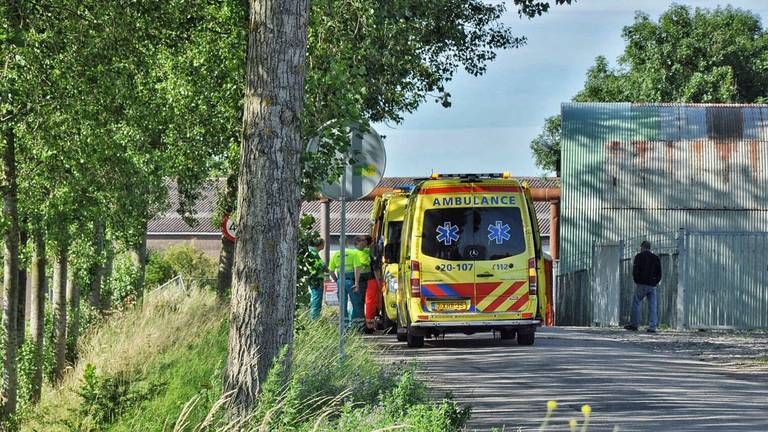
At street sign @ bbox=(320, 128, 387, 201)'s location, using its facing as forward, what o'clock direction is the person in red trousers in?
The person in red trousers is roughly at 12 o'clock from the street sign.

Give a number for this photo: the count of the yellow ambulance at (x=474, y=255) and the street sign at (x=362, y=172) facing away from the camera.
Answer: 2

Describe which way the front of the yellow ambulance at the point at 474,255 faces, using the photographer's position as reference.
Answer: facing away from the viewer

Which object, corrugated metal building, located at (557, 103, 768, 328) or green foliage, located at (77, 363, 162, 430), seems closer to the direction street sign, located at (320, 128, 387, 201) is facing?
the corrugated metal building

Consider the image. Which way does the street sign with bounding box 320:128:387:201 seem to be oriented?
away from the camera

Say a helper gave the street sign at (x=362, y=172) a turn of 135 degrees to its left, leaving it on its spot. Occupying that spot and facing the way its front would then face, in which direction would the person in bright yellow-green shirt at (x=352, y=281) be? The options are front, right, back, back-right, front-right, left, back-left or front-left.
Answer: back-right

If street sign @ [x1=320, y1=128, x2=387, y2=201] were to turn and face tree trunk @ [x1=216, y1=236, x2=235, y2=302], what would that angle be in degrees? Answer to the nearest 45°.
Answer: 0° — it already faces it

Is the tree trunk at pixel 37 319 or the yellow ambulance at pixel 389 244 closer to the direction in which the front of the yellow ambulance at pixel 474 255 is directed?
the yellow ambulance

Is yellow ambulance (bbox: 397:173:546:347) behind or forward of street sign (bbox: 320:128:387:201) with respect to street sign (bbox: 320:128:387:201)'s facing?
forward

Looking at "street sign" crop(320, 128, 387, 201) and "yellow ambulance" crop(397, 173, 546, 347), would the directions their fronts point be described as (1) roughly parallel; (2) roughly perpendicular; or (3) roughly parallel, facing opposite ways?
roughly parallel
